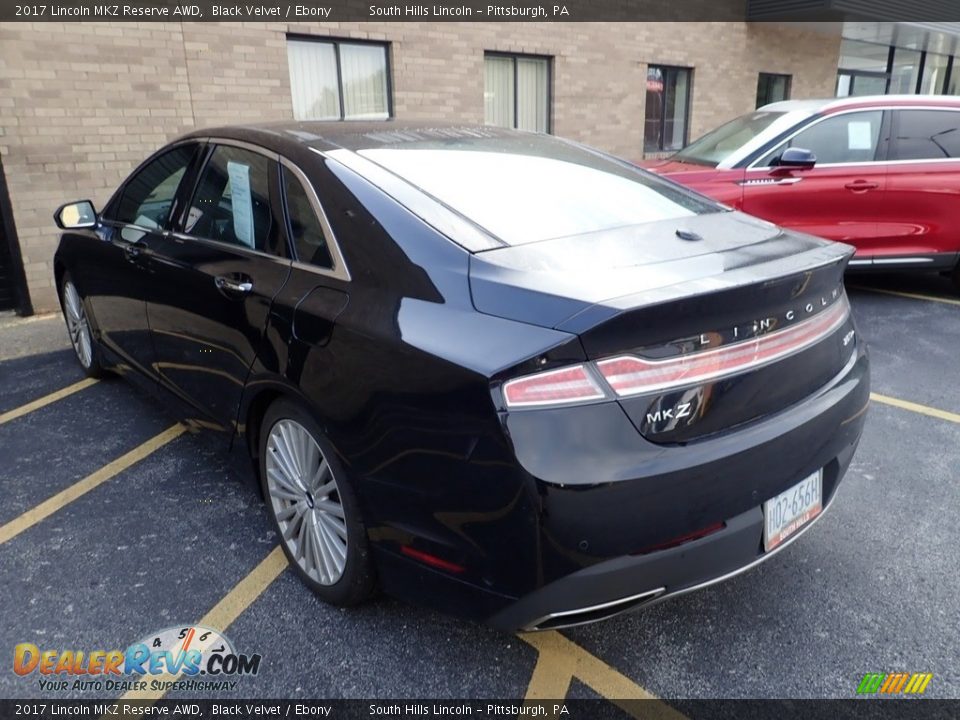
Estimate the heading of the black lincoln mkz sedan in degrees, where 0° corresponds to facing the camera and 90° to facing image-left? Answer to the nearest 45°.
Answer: approximately 135°

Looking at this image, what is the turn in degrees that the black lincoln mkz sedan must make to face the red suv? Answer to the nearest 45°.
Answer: approximately 90° to its right
